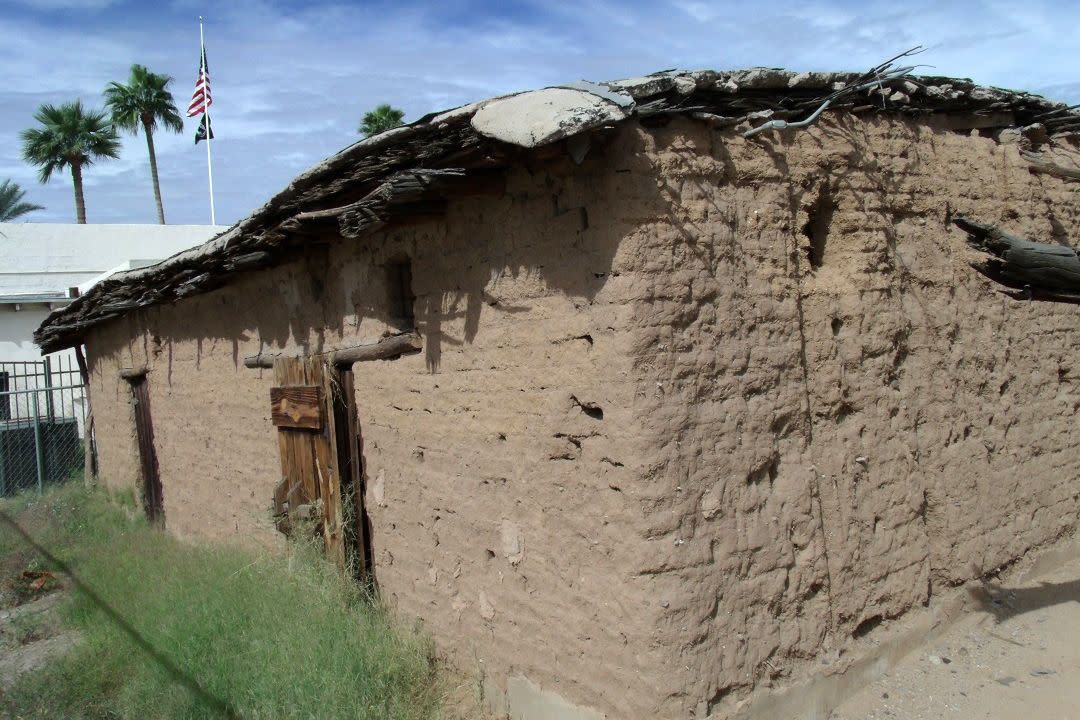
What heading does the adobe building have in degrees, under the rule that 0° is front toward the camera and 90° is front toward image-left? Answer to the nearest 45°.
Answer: approximately 45°

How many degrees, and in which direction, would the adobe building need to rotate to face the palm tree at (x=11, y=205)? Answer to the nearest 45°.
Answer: approximately 90° to its right

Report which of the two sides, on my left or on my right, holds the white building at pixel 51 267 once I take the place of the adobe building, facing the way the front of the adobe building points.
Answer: on my right

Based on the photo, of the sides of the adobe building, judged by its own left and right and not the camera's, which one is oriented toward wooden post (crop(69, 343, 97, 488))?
right

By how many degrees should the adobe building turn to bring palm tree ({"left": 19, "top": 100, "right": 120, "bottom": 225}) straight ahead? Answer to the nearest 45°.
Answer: approximately 90° to its right

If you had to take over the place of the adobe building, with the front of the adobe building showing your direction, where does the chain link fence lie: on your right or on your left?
on your right

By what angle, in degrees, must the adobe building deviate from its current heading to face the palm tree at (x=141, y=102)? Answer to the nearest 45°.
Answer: approximately 90° to its right

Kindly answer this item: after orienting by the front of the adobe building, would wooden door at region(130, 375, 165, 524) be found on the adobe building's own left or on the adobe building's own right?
on the adobe building's own right
